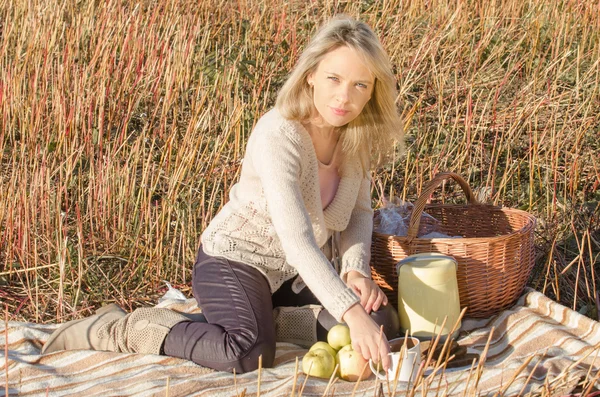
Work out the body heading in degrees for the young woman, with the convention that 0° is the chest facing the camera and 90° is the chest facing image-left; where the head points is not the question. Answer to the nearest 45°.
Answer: approximately 315°

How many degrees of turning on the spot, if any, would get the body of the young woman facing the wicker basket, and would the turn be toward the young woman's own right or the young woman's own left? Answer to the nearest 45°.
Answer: approximately 45° to the young woman's own left
